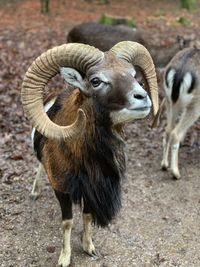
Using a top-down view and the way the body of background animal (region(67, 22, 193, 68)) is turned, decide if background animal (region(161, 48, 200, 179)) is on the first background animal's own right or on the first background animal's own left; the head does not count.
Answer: on the first background animal's own right

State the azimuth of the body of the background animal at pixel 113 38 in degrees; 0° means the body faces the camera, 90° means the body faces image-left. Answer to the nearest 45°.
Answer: approximately 270°
